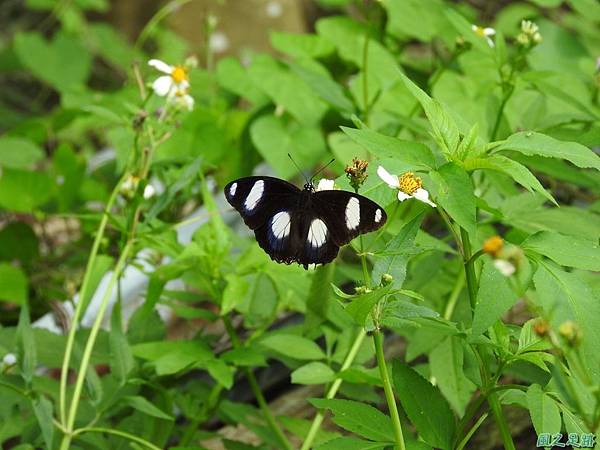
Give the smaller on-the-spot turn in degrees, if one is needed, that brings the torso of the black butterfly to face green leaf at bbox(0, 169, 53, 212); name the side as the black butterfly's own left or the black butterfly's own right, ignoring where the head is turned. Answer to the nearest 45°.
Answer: approximately 45° to the black butterfly's own left

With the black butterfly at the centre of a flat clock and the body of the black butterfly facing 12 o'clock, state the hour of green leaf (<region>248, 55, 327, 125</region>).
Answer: The green leaf is roughly at 12 o'clock from the black butterfly.

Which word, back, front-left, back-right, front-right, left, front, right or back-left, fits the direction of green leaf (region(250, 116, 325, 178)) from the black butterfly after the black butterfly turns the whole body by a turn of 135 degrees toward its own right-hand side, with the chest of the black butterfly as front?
back-left

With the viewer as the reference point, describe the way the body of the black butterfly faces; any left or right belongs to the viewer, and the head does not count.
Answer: facing away from the viewer

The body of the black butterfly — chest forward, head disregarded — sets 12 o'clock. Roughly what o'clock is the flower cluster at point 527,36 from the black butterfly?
The flower cluster is roughly at 1 o'clock from the black butterfly.

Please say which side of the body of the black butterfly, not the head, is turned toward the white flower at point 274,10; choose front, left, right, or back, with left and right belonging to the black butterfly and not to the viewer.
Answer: front
